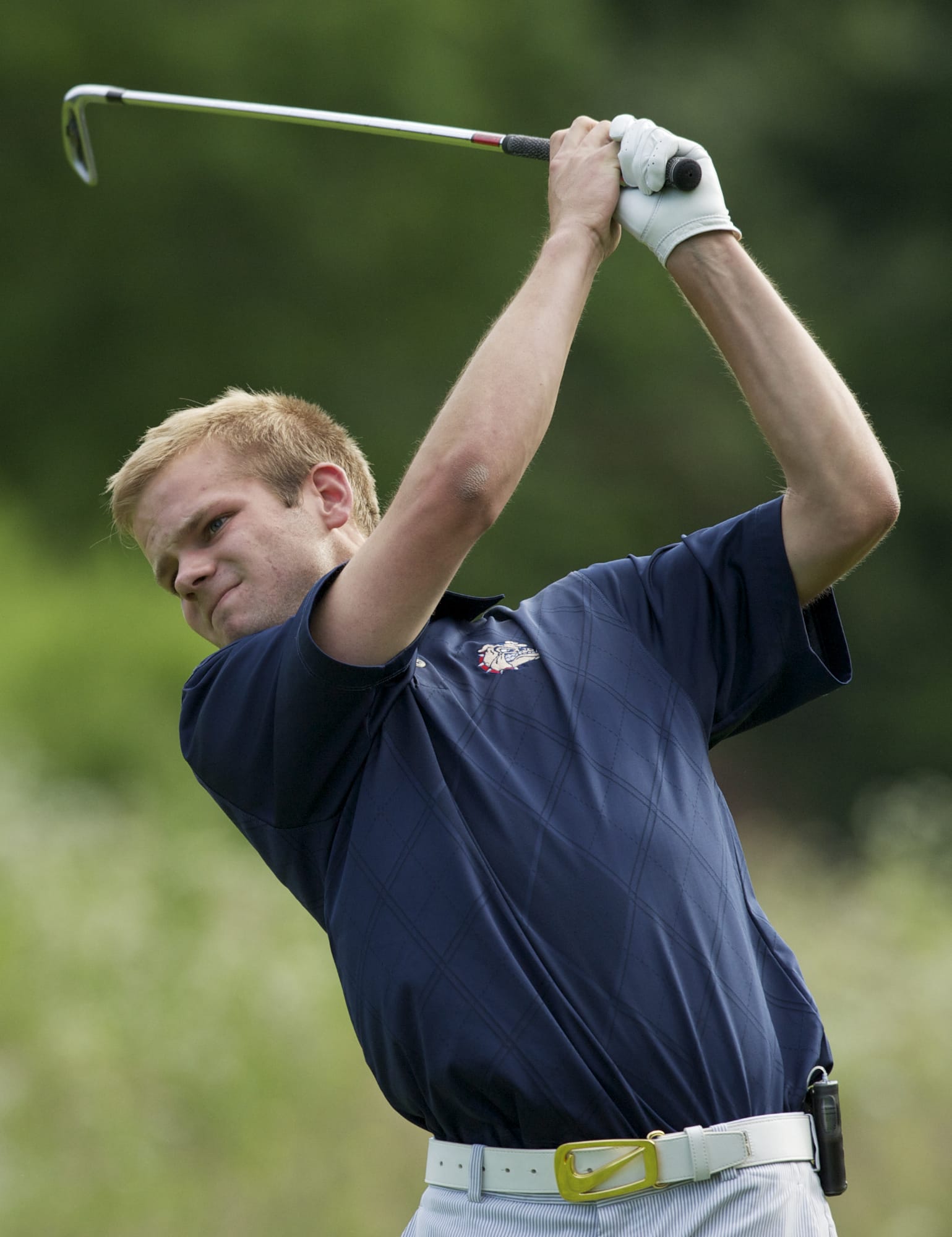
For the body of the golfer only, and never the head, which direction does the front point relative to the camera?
toward the camera

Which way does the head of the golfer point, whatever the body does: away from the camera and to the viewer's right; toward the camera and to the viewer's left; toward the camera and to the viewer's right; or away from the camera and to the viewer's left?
toward the camera and to the viewer's left
